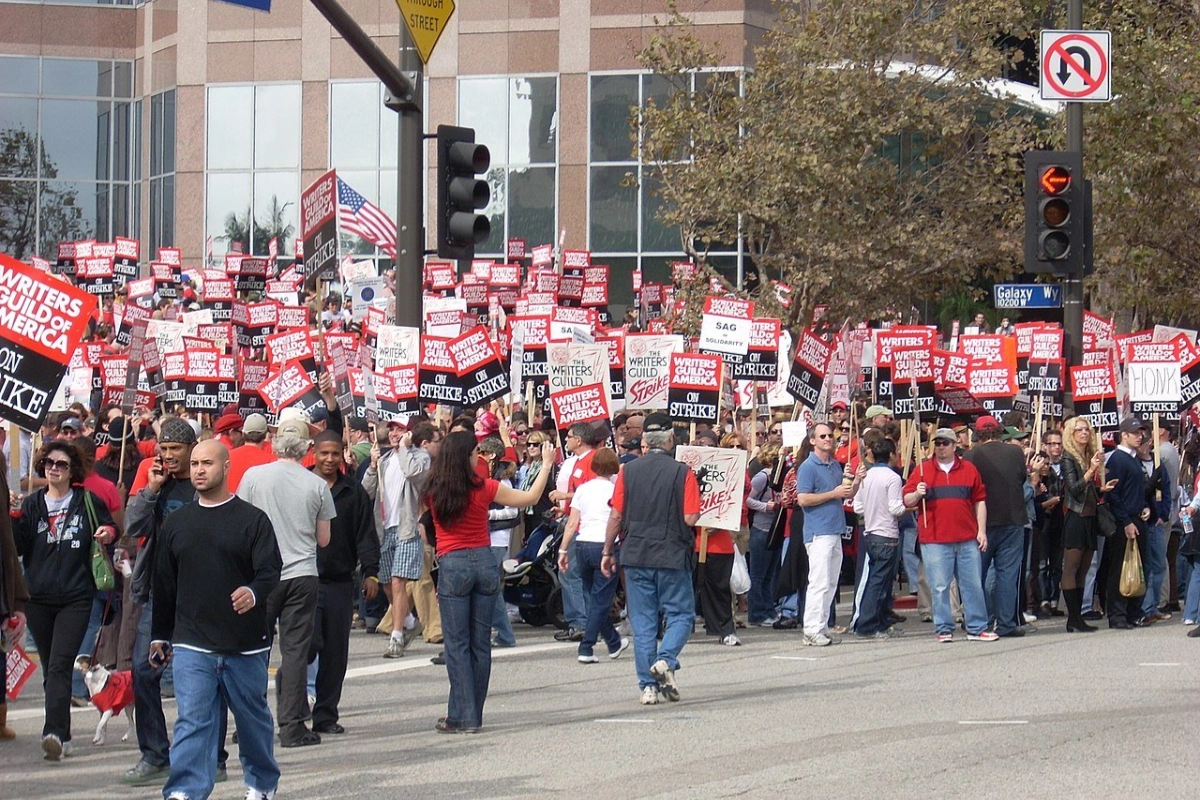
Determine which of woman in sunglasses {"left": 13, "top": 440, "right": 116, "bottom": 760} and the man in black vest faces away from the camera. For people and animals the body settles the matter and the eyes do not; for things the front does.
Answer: the man in black vest

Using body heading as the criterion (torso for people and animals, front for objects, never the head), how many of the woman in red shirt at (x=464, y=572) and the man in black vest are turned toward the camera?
0

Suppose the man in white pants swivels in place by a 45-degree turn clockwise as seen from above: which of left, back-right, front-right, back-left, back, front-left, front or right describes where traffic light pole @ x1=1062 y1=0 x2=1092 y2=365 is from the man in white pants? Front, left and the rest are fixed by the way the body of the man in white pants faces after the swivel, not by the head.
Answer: back-left

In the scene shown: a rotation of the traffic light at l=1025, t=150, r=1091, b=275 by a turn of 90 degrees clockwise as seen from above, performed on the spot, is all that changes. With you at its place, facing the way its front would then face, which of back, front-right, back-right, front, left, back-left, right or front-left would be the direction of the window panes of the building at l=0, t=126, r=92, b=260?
front-right

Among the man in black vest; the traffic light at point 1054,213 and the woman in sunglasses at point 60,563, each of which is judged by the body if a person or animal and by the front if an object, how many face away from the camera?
1

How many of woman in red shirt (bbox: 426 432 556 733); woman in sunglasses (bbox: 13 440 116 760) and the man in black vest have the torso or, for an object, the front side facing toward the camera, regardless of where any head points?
1

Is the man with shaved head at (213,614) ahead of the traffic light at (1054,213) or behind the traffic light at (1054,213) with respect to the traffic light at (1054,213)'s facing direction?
ahead

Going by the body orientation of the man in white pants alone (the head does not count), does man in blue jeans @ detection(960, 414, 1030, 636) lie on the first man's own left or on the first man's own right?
on the first man's own left

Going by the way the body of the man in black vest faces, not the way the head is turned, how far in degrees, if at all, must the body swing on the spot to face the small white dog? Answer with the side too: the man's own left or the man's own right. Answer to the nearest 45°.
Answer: approximately 135° to the man's own left

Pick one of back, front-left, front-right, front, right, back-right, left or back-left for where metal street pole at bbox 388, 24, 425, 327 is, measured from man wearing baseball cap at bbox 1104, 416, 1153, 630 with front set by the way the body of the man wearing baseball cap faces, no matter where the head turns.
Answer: right

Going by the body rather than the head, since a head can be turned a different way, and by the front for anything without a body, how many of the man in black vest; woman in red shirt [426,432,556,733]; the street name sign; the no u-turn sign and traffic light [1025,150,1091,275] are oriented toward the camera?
3

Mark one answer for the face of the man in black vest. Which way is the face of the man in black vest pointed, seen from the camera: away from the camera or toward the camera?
away from the camera

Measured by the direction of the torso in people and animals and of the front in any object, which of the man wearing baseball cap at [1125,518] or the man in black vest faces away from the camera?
the man in black vest

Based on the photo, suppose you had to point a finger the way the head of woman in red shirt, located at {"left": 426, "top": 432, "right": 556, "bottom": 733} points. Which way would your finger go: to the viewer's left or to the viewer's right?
to the viewer's right
